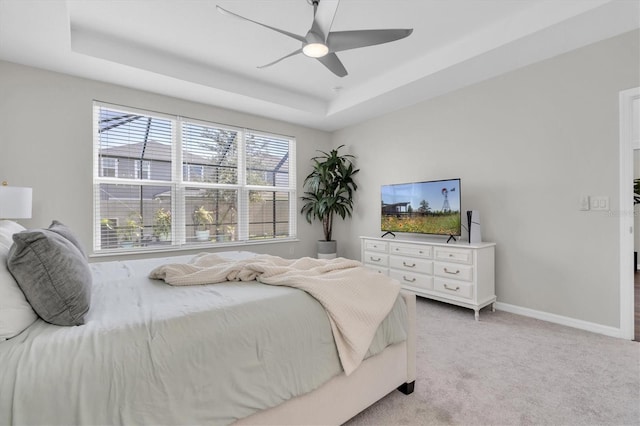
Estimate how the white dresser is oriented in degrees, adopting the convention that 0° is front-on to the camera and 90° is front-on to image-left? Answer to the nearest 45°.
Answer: approximately 45°

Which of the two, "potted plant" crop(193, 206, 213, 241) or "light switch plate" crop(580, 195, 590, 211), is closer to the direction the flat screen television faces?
the potted plant

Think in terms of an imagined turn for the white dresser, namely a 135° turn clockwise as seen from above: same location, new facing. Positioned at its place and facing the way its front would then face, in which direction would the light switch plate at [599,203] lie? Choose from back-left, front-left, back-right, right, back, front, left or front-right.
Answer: right

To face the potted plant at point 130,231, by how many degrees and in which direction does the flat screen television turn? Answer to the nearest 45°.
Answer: approximately 45° to its right

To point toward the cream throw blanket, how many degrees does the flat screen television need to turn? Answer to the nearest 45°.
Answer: approximately 45° to its left

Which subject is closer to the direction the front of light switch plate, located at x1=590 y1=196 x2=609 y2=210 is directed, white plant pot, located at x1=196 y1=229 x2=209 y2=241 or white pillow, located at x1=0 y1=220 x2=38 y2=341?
the white pillow

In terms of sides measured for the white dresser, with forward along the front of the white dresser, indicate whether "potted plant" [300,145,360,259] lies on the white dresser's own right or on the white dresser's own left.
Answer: on the white dresser's own right

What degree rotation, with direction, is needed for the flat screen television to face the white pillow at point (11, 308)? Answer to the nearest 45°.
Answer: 0° — it already faces it
